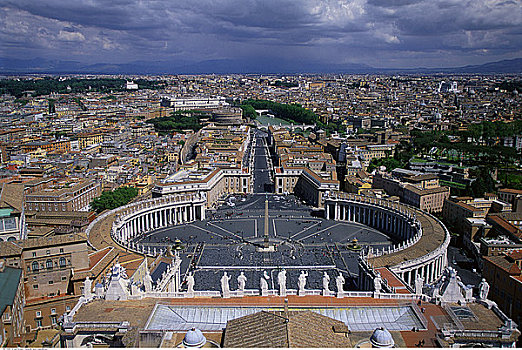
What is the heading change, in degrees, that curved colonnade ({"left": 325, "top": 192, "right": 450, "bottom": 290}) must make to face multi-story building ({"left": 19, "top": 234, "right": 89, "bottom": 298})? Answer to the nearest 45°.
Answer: approximately 45° to its left

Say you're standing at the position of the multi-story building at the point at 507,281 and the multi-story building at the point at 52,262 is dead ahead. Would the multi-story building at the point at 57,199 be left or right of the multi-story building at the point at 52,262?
right

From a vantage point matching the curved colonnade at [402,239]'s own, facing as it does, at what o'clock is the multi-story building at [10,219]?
The multi-story building is roughly at 11 o'clock from the curved colonnade.

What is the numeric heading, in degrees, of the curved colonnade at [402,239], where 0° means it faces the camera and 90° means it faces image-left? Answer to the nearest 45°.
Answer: approximately 90°

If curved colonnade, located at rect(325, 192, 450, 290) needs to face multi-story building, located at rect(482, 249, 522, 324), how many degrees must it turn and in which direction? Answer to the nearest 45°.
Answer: approximately 135° to its left

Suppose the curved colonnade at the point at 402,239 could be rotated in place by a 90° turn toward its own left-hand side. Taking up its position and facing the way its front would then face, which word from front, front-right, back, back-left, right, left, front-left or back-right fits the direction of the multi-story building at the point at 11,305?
front-right

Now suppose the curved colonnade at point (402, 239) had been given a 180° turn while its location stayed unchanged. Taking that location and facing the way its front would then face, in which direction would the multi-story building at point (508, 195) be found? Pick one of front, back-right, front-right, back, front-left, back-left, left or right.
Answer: front-left

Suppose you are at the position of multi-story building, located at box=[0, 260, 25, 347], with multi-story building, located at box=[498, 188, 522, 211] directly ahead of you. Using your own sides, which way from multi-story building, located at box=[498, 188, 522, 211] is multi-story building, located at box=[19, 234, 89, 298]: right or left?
left

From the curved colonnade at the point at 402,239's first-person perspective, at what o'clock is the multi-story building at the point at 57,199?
The multi-story building is roughly at 12 o'clock from the curved colonnade.

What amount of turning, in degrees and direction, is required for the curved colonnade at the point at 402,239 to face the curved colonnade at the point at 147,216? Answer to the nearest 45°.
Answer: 0° — it already faces it
